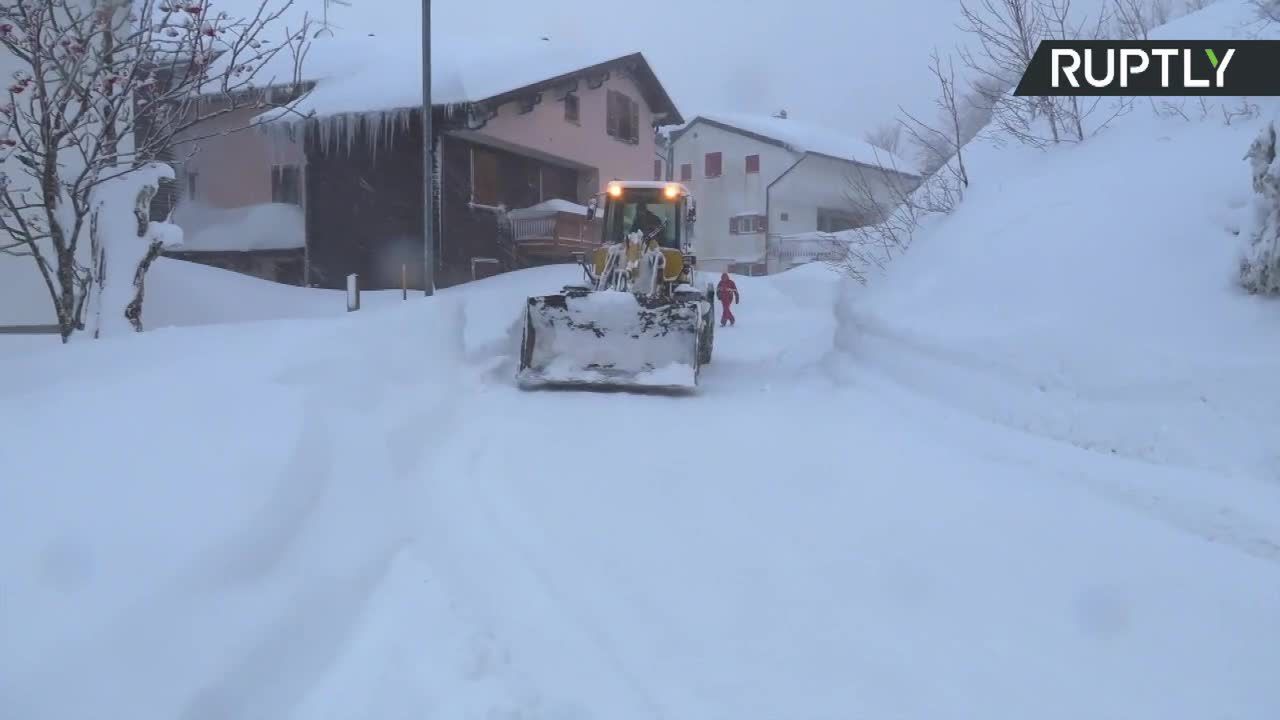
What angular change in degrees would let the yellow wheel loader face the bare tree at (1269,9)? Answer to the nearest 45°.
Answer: approximately 45° to its left

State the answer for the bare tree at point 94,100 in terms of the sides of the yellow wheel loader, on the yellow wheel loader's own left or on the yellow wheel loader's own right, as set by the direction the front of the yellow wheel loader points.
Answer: on the yellow wheel loader's own right

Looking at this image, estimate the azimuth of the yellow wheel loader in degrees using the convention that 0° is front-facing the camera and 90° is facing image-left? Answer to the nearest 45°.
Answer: approximately 0°

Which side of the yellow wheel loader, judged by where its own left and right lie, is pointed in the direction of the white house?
back

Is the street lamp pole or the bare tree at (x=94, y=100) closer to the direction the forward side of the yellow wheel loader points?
the bare tree

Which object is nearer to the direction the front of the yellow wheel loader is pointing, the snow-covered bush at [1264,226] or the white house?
the snow-covered bush

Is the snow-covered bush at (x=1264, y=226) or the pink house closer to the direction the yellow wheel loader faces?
the snow-covered bush

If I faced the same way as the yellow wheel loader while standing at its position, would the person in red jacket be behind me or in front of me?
behind

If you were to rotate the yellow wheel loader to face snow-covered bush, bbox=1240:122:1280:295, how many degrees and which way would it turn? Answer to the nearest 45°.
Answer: approximately 45° to its left

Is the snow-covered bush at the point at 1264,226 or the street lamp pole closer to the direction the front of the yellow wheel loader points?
the snow-covered bush

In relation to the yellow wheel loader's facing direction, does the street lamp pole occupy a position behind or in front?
behind
